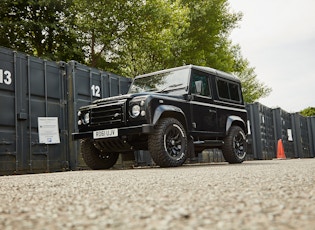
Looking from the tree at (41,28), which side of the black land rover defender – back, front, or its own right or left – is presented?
right

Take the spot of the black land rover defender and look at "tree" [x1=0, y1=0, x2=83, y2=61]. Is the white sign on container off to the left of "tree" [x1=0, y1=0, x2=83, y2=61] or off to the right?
left

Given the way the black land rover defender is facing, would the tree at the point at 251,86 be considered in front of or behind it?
behind

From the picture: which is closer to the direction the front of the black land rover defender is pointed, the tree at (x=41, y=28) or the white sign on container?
the white sign on container

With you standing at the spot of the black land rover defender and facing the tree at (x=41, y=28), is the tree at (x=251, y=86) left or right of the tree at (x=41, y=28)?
right

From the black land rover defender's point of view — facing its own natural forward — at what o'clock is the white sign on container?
The white sign on container is roughly at 2 o'clock from the black land rover defender.

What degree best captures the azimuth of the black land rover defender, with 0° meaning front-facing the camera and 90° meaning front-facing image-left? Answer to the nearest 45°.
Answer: approximately 45°
